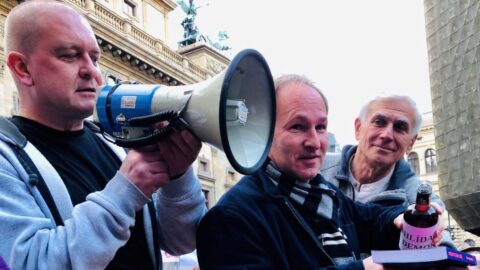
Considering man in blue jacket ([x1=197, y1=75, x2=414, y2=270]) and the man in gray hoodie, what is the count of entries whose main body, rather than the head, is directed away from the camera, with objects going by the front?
0

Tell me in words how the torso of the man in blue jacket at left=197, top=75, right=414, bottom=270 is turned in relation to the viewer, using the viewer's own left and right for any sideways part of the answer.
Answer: facing the viewer and to the right of the viewer

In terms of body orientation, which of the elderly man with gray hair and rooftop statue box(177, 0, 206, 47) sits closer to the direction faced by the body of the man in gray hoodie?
the elderly man with gray hair

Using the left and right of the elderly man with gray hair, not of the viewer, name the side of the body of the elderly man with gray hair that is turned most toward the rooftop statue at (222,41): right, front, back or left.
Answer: back

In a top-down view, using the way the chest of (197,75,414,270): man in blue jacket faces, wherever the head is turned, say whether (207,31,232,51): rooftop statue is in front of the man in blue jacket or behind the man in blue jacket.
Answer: behind

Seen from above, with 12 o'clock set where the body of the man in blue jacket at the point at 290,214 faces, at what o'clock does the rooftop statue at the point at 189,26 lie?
The rooftop statue is roughly at 7 o'clock from the man in blue jacket.

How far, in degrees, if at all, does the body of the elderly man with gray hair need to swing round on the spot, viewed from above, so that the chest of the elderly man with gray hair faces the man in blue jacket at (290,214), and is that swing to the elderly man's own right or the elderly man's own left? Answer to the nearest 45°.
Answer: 0° — they already face them
